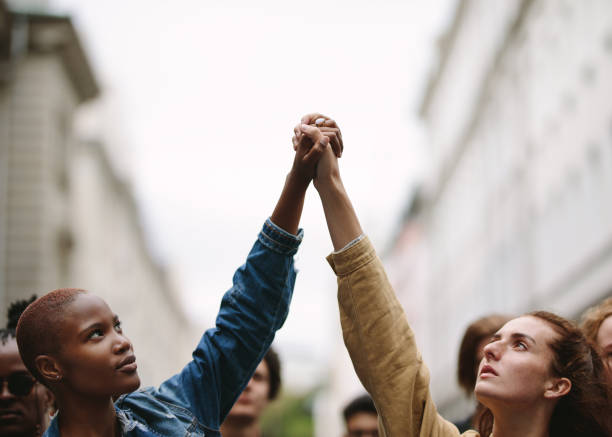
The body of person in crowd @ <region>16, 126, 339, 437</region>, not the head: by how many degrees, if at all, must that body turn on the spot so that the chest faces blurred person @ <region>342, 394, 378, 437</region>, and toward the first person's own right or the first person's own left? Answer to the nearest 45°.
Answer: approximately 90° to the first person's own left

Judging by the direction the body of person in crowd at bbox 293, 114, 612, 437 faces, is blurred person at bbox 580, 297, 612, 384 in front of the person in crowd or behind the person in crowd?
behind

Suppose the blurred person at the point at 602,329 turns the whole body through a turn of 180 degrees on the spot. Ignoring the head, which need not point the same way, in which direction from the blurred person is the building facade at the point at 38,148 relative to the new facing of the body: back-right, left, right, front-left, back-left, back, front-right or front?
left

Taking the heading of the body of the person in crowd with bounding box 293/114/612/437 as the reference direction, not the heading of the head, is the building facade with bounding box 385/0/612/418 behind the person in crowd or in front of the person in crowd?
behind

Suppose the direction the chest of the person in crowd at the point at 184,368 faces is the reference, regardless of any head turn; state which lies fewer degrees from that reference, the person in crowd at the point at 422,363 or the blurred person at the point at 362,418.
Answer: the person in crowd

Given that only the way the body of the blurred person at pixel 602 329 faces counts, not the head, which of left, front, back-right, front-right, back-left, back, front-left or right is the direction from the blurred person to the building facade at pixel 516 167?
back-right

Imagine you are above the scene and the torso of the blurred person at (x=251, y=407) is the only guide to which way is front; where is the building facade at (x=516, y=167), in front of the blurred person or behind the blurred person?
behind
